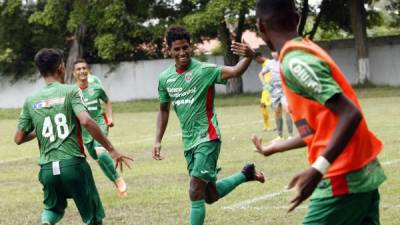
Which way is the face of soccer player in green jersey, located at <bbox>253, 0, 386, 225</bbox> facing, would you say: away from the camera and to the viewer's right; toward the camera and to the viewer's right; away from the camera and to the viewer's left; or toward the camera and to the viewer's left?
away from the camera and to the viewer's left

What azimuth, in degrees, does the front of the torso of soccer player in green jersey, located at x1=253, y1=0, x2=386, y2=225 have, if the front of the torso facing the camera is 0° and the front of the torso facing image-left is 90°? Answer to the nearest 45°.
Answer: approximately 90°

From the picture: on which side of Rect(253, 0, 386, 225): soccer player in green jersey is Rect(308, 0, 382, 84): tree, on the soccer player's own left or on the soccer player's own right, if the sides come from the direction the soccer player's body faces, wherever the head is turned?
on the soccer player's own right

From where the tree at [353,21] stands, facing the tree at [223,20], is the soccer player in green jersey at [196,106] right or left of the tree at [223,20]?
left
